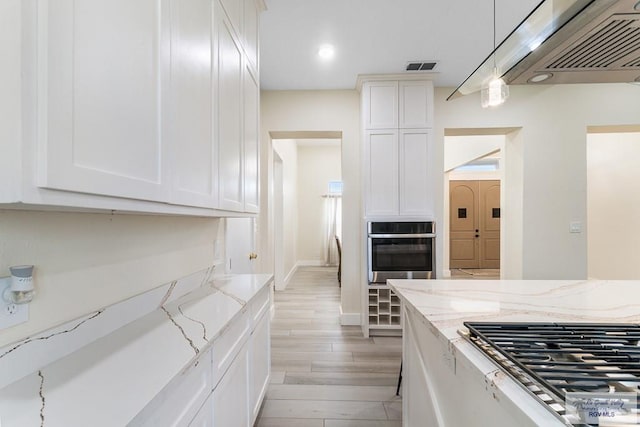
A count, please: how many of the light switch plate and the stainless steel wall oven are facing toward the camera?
2

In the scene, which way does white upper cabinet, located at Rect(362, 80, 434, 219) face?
toward the camera

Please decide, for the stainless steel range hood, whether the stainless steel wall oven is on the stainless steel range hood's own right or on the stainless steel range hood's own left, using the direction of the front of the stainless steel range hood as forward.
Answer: on the stainless steel range hood's own right

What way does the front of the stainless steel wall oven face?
toward the camera

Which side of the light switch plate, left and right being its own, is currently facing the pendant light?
front

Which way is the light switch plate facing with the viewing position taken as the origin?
facing the viewer

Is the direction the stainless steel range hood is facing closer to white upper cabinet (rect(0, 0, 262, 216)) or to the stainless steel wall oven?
the white upper cabinet

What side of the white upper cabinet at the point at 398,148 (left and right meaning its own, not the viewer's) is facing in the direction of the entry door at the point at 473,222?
back

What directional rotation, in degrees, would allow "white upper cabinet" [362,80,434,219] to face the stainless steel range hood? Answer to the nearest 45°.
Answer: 0° — it already faces it

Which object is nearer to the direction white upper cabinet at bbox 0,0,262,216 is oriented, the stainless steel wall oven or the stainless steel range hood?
the stainless steel range hood

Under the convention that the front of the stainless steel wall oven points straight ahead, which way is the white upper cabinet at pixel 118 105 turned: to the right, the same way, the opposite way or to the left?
to the left

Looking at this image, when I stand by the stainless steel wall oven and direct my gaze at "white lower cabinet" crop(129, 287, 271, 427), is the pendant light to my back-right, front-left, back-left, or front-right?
front-left

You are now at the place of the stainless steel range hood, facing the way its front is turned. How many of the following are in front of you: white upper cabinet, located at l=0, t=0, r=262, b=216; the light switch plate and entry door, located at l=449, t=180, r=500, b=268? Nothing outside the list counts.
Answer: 1
